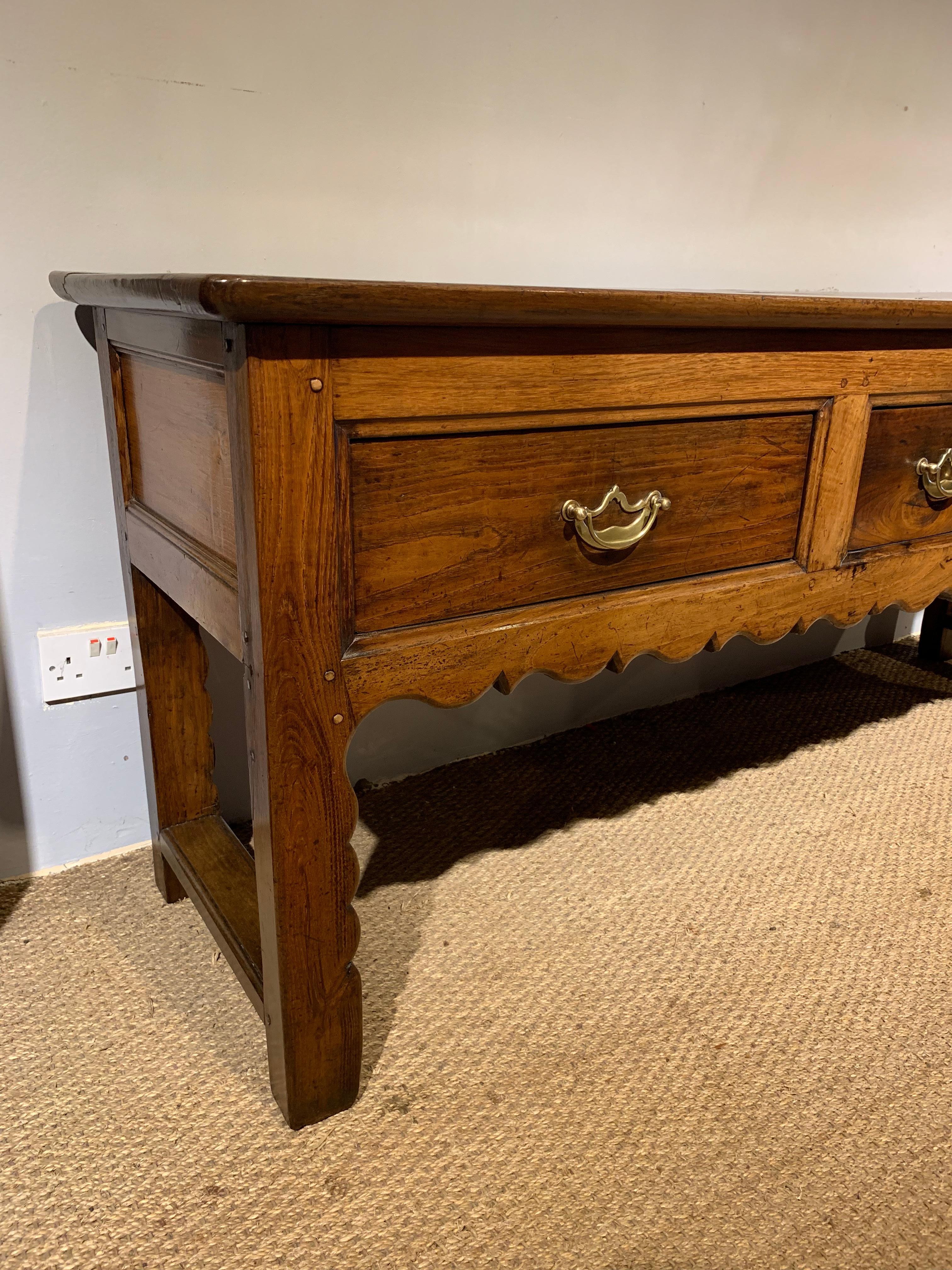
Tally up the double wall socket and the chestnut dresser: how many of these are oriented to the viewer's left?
0

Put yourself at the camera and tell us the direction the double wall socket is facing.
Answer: facing the viewer

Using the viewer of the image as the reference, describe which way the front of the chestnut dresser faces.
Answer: facing the viewer and to the right of the viewer

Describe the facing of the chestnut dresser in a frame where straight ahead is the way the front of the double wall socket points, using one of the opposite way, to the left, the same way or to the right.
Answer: the same way
